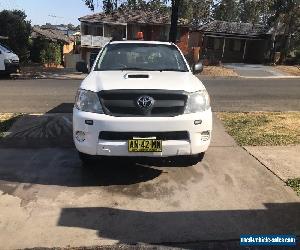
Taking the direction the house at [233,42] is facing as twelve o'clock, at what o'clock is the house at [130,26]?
the house at [130,26] is roughly at 3 o'clock from the house at [233,42].

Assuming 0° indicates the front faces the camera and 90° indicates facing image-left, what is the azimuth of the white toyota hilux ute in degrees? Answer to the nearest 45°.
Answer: approximately 0°
